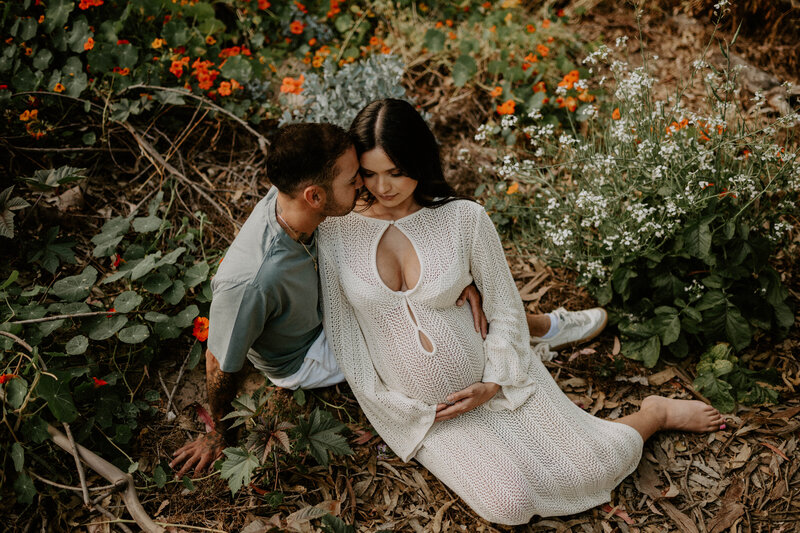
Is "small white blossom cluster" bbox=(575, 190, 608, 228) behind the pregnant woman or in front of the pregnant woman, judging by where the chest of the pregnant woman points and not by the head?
behind

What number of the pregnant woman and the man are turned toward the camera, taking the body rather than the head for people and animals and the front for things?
1

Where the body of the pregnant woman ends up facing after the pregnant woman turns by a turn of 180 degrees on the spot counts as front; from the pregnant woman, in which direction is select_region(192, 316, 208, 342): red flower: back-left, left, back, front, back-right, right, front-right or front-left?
left

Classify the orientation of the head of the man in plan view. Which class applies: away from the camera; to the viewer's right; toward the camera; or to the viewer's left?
to the viewer's right

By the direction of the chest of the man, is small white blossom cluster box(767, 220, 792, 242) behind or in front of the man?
in front

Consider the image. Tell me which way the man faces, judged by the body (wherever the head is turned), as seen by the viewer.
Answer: to the viewer's right

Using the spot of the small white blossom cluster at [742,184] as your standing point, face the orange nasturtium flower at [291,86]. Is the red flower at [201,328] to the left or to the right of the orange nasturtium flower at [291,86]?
left

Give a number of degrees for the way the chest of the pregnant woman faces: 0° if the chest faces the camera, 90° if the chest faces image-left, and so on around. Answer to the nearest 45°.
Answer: approximately 0°

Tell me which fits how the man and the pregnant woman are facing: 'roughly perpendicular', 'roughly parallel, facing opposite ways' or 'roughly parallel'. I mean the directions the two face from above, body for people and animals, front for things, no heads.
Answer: roughly perpendicular

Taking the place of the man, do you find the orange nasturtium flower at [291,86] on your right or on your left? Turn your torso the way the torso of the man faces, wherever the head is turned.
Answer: on your left

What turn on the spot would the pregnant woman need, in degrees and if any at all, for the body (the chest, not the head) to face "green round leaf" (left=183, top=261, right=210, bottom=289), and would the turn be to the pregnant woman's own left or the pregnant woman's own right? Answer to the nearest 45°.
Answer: approximately 90° to the pregnant woman's own right
